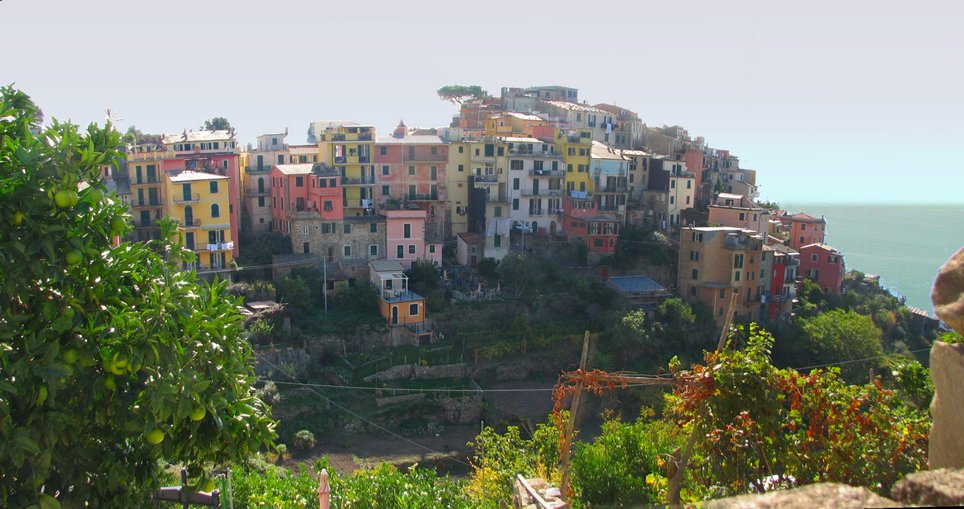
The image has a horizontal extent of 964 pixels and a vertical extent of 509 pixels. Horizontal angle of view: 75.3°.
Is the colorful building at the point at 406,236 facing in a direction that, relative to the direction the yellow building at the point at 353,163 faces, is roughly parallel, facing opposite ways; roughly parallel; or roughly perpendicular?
roughly parallel

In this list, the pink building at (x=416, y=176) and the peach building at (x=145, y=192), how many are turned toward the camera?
2

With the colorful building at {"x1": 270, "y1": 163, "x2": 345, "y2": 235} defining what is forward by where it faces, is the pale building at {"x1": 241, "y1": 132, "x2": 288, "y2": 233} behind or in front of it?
behind

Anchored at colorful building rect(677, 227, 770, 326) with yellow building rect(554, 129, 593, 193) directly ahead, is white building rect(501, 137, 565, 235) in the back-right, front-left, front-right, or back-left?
front-left

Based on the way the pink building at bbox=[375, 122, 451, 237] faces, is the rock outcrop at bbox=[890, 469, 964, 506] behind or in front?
in front

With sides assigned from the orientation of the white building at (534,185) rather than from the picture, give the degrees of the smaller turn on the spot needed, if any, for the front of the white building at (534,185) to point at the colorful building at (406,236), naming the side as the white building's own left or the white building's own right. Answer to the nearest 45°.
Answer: approximately 45° to the white building's own right

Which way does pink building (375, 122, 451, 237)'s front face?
toward the camera

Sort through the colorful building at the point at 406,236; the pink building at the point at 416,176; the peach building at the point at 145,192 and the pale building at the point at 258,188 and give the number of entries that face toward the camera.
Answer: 4

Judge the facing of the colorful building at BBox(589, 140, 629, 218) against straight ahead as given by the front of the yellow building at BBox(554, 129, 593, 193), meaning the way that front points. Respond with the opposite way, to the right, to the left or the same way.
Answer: the same way

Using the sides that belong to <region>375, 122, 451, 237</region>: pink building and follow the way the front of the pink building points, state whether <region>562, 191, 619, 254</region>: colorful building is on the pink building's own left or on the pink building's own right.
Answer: on the pink building's own left

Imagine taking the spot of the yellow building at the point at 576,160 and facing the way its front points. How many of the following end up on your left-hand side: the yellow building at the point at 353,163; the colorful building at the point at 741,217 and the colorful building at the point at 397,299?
1

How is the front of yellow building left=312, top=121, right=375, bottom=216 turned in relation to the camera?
facing the viewer

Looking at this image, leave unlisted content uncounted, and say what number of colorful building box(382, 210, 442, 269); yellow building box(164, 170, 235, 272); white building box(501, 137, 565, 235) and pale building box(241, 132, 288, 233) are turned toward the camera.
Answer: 4

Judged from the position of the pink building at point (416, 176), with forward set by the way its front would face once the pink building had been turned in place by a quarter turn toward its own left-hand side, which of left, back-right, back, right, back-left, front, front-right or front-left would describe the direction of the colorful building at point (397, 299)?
right

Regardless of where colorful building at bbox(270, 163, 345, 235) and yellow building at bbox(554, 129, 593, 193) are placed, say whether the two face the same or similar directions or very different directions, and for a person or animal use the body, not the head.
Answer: same or similar directions

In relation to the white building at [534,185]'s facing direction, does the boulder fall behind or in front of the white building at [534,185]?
in front

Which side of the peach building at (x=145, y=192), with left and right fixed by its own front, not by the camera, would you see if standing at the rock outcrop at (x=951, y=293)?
front

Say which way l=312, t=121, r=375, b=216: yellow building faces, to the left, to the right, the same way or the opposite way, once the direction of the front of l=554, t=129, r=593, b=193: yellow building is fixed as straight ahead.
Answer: the same way

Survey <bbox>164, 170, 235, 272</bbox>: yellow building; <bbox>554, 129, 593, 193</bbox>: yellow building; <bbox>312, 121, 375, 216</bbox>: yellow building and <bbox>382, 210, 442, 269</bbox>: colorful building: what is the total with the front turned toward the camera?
4

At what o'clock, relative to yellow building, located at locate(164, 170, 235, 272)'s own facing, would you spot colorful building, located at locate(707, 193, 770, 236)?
The colorful building is roughly at 9 o'clock from the yellow building.

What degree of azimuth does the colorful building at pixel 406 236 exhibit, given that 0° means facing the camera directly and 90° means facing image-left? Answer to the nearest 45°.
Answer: approximately 0°

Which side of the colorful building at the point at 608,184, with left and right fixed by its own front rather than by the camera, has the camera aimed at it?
front

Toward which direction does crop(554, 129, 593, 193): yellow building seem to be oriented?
toward the camera

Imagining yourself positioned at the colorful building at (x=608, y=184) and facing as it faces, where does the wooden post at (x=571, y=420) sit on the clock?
The wooden post is roughly at 12 o'clock from the colorful building.

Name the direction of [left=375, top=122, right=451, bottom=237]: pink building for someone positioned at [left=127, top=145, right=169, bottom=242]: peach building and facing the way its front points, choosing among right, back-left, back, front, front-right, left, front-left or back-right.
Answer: left
